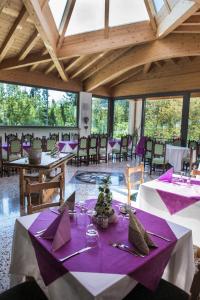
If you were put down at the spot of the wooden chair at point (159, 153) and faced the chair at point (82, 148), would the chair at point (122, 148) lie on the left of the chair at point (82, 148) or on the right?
right

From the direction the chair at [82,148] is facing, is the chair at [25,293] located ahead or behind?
ahead

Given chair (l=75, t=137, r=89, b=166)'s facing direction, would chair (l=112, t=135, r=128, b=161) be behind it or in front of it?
behind

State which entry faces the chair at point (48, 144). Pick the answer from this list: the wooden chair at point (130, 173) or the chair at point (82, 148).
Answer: the chair at point (82, 148)

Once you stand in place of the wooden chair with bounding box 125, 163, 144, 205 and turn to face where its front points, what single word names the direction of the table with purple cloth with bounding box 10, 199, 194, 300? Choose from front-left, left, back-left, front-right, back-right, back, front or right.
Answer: front-right

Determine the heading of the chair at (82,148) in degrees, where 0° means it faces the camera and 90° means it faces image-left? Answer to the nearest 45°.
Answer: approximately 45°

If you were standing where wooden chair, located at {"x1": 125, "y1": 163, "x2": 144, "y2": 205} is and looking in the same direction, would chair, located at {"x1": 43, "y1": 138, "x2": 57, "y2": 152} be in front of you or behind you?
behind

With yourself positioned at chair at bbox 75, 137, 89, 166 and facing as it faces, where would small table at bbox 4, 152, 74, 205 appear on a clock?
The small table is roughly at 11 o'clock from the chair.

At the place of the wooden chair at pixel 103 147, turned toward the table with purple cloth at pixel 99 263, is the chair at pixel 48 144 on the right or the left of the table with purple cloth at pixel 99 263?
right

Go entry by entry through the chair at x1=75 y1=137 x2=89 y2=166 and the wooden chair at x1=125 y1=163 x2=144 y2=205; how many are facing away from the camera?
0

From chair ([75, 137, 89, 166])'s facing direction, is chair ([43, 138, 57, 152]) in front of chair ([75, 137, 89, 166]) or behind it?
in front

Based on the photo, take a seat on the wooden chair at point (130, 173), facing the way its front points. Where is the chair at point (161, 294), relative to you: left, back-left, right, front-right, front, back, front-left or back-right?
front-right
